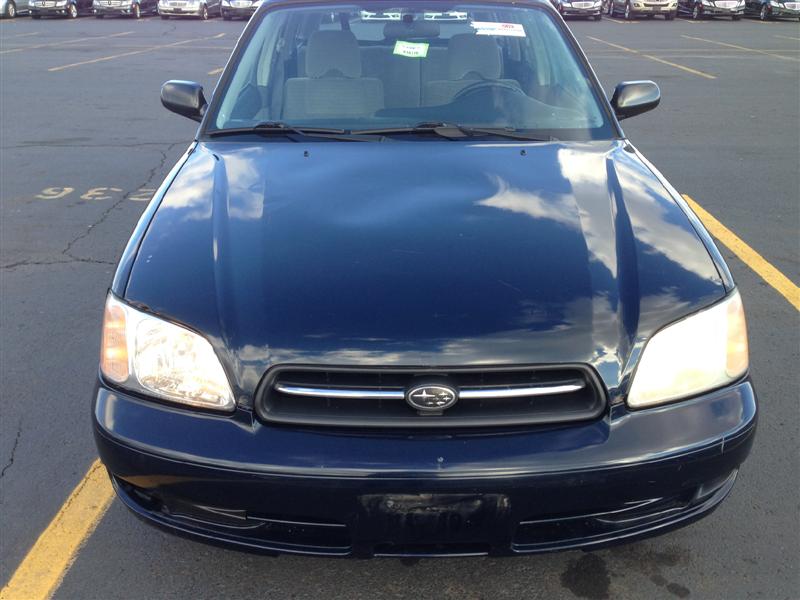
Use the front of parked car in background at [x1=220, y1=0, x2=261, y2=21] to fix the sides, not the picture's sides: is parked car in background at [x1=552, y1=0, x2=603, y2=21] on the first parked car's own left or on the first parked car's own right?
on the first parked car's own left

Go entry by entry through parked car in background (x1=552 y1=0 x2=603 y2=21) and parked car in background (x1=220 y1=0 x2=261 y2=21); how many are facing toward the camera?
2

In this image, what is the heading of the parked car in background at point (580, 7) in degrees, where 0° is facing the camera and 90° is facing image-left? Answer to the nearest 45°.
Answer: approximately 0°

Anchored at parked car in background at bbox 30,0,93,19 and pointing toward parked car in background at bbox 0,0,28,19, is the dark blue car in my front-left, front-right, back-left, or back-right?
back-left

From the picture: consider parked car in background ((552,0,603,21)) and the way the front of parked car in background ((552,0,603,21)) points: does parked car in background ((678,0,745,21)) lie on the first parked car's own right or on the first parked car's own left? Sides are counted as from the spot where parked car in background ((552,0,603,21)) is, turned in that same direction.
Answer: on the first parked car's own left

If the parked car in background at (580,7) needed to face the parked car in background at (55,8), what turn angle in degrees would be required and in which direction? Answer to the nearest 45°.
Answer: approximately 90° to its right

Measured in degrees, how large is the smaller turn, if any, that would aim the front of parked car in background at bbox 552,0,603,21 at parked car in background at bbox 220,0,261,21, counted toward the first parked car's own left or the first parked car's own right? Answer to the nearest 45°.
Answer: approximately 90° to the first parked car's own right

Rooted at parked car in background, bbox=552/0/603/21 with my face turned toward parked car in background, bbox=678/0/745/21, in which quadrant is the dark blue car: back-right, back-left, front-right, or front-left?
back-right
